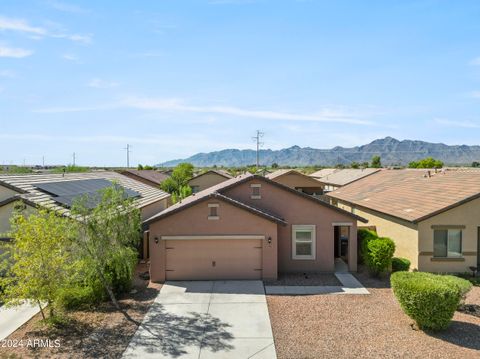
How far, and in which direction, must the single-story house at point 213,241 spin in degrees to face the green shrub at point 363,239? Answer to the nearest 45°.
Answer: approximately 90° to its left

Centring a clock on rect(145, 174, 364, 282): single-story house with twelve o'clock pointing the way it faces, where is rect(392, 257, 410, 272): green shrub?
The green shrub is roughly at 9 o'clock from the single-story house.

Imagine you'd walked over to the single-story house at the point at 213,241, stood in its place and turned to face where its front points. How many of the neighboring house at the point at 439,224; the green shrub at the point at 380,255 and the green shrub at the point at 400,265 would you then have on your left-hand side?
3

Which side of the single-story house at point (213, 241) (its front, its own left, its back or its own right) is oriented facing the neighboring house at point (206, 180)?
back

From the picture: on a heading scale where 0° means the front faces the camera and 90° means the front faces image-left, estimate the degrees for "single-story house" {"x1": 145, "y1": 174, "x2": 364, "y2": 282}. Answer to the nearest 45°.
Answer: approximately 0°

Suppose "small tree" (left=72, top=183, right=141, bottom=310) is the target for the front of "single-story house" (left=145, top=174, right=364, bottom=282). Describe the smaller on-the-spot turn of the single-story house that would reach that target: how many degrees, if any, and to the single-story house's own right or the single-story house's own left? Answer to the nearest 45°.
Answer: approximately 45° to the single-story house's own right

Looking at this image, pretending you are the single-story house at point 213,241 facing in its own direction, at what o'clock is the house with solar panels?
The house with solar panels is roughly at 3 o'clock from the single-story house.

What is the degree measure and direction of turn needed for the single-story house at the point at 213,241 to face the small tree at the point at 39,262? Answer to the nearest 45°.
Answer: approximately 45° to its right

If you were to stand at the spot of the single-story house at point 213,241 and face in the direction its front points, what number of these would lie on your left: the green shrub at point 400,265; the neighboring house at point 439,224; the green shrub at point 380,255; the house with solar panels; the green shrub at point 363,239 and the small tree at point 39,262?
4

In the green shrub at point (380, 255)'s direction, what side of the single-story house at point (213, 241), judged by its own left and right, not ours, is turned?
left

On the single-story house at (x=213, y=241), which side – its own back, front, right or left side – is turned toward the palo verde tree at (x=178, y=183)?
back
